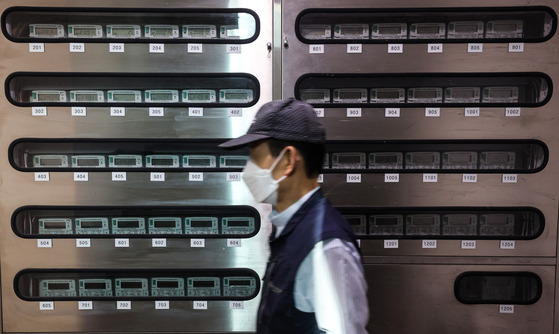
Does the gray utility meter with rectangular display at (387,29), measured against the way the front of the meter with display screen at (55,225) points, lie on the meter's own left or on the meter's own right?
on the meter's own left

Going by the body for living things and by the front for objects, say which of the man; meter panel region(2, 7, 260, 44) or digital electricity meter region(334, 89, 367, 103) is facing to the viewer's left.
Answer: the man

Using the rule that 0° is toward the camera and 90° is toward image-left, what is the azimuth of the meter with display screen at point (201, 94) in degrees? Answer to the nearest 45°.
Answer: approximately 0°

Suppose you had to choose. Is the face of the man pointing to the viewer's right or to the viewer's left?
to the viewer's left
